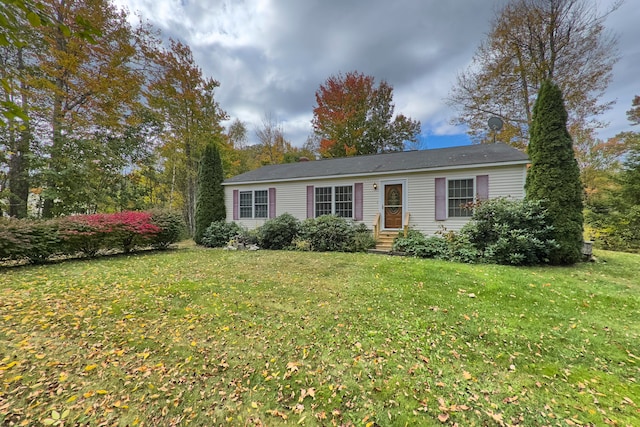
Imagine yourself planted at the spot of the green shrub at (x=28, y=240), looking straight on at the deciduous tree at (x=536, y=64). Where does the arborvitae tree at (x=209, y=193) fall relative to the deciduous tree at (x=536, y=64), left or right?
left

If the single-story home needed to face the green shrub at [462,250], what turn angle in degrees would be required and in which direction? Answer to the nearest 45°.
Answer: approximately 90° to its left

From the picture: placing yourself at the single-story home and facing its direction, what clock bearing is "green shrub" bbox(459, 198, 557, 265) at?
The green shrub is roughly at 9 o'clock from the single-story home.

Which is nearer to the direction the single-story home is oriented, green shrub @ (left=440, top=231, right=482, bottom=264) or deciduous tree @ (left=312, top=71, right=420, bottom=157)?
the green shrub

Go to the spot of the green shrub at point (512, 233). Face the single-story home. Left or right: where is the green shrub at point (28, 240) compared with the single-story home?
left

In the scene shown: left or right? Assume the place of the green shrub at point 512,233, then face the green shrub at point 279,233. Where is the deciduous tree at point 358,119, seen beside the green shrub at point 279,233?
right

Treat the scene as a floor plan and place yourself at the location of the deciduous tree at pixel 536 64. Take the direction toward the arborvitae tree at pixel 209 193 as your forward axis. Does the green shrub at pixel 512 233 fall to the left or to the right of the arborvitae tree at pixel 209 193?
left

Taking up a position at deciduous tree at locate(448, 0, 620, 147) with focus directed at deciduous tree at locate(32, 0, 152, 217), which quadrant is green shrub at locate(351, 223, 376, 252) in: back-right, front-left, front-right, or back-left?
front-left

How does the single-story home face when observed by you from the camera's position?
facing the viewer and to the left of the viewer

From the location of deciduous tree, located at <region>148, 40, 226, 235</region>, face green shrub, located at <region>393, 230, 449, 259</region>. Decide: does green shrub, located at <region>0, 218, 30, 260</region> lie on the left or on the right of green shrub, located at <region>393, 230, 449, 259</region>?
right

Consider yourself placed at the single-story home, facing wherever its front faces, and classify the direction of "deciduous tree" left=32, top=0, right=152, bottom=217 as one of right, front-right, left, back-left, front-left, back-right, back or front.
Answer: front-right

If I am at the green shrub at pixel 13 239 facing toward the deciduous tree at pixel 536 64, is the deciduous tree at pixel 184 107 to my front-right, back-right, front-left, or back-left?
front-left

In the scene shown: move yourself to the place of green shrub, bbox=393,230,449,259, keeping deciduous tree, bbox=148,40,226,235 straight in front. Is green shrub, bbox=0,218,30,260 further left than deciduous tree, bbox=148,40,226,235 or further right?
left

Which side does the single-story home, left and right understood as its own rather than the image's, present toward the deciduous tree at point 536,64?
back

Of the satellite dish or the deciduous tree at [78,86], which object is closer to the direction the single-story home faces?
the deciduous tree

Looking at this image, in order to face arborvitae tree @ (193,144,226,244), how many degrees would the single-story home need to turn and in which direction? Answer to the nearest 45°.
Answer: approximately 45° to its right
